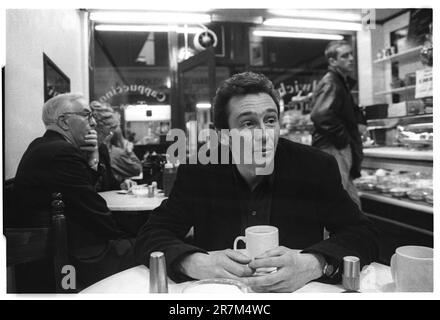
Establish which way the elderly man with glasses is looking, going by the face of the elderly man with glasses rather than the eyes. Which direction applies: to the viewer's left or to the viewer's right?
to the viewer's right

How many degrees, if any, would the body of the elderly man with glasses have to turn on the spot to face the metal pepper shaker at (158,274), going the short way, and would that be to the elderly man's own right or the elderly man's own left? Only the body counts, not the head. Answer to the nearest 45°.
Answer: approximately 90° to the elderly man's own right

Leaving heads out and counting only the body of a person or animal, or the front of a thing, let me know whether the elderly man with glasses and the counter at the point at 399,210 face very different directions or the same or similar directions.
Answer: very different directions

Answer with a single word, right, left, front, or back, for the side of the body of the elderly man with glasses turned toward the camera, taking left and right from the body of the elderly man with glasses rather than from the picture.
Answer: right
